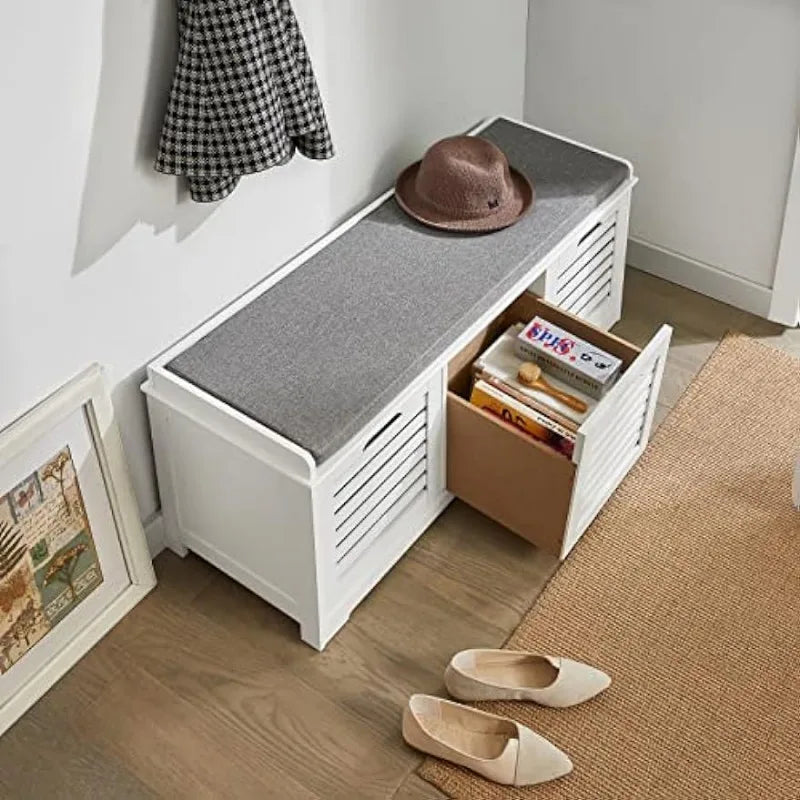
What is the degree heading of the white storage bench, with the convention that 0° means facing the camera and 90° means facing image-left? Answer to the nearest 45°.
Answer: approximately 315°

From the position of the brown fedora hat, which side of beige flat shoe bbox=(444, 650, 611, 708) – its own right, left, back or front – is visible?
left

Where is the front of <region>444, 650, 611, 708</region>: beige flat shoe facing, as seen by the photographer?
facing to the right of the viewer

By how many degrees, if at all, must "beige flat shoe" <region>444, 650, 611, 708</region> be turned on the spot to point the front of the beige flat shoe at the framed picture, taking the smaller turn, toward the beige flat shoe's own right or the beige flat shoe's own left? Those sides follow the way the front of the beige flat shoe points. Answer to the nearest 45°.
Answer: approximately 180°

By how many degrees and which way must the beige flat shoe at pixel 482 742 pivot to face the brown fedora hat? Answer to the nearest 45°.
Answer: approximately 135° to its left

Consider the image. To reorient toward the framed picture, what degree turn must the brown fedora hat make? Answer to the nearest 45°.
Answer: approximately 90° to its right

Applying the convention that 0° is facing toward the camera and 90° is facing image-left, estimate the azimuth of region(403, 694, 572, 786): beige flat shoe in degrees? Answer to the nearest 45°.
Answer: approximately 315°
